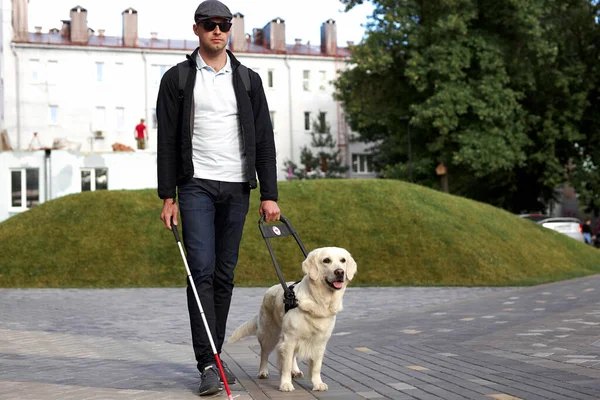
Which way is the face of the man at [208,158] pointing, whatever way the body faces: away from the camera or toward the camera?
toward the camera

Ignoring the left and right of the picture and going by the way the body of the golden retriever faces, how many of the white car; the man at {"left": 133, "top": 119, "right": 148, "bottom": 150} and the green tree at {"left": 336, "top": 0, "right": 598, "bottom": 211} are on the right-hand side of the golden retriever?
0

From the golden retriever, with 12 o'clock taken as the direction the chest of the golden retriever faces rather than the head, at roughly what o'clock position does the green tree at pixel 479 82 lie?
The green tree is roughly at 8 o'clock from the golden retriever.

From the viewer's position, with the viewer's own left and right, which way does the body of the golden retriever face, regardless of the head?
facing the viewer and to the right of the viewer

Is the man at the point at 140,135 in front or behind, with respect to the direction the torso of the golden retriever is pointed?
behind

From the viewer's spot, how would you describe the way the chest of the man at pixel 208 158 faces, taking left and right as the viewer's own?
facing the viewer

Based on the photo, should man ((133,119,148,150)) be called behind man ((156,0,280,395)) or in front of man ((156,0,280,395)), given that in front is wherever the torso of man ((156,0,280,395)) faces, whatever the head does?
behind

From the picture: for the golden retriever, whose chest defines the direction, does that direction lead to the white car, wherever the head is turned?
no

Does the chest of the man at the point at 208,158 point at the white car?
no
